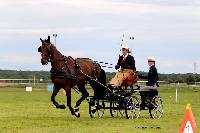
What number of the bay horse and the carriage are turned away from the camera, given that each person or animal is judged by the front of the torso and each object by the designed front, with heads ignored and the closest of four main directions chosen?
0

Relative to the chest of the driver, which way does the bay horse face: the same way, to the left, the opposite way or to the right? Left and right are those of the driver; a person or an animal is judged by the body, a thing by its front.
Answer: the same way

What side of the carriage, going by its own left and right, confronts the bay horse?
front

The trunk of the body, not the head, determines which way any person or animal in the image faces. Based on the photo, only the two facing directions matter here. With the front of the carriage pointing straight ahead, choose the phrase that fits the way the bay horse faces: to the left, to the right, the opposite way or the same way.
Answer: the same way

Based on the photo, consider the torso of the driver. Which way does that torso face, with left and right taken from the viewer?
facing the viewer and to the left of the viewer

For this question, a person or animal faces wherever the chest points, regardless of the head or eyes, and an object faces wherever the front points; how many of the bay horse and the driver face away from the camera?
0

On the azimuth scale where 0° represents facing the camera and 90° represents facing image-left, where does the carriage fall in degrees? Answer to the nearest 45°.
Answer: approximately 45°

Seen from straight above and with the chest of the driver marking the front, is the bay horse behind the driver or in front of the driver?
in front

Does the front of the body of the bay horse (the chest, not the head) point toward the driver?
no
